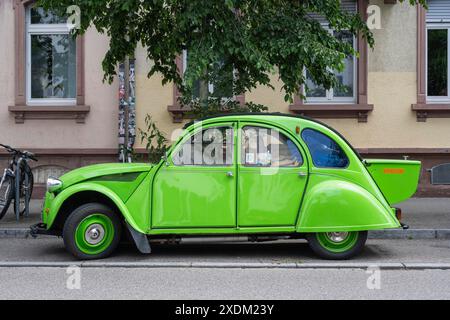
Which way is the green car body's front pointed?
to the viewer's left

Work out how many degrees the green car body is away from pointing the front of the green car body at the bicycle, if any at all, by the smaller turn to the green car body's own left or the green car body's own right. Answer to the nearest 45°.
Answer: approximately 45° to the green car body's own right
